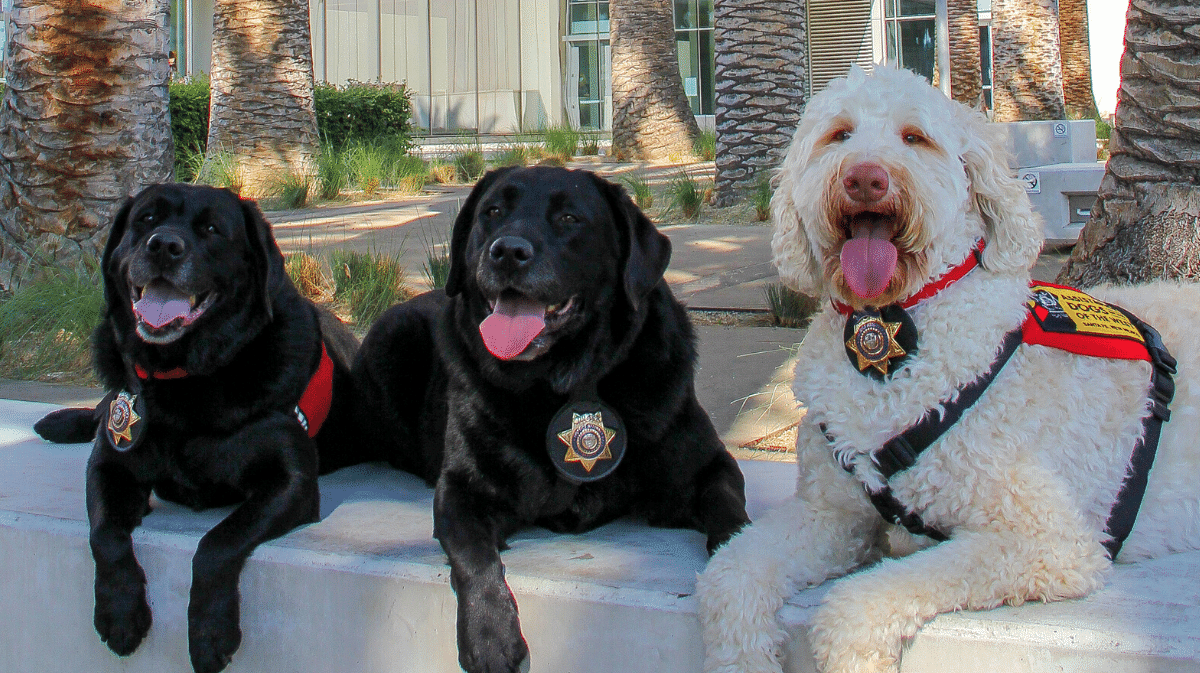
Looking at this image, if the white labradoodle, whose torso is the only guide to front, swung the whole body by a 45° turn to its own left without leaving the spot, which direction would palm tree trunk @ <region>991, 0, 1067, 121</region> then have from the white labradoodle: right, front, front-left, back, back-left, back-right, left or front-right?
back

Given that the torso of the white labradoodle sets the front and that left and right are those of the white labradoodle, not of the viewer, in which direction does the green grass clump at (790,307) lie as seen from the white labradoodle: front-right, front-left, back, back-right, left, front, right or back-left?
back-right

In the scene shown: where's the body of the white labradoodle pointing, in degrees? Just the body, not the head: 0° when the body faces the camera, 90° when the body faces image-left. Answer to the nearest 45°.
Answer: approximately 45°

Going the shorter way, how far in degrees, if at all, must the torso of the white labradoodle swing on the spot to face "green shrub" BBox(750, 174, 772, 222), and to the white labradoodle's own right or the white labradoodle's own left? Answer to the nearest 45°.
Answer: approximately 135° to the white labradoodle's own right

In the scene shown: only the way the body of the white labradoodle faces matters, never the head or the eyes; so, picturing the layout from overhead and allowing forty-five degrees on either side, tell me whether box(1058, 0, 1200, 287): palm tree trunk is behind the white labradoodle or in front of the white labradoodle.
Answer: behind

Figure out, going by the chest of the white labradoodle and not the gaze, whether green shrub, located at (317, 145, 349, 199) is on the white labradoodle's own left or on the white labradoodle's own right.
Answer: on the white labradoodle's own right
